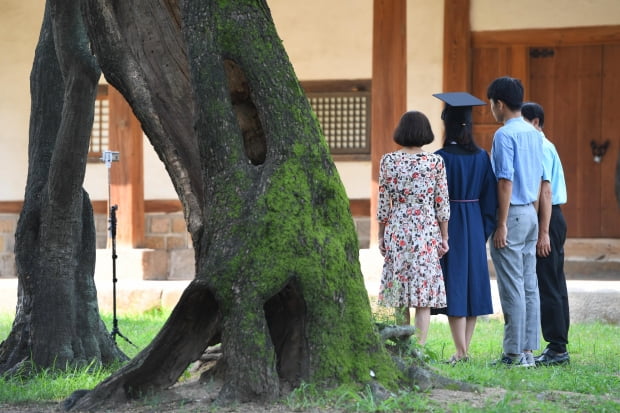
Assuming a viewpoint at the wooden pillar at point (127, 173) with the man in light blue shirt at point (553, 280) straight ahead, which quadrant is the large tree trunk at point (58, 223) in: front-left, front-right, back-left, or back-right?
front-right

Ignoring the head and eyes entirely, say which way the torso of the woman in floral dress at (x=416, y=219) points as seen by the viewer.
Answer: away from the camera

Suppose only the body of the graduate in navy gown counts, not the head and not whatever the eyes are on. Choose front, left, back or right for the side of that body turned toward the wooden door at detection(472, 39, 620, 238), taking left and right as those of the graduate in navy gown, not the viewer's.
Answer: front

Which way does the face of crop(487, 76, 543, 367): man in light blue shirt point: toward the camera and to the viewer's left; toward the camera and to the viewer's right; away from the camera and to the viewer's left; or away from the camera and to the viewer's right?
away from the camera and to the viewer's left

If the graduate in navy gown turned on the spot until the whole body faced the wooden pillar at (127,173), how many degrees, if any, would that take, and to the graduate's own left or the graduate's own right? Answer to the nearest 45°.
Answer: approximately 45° to the graduate's own left

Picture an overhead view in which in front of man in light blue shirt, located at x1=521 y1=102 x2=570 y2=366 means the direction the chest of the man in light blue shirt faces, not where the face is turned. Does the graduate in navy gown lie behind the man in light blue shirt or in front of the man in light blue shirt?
in front

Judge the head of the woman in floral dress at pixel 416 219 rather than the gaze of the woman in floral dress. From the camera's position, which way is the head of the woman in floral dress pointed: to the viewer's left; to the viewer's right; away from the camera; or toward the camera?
away from the camera

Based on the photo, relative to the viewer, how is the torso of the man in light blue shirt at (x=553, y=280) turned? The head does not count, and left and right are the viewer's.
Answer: facing to the left of the viewer

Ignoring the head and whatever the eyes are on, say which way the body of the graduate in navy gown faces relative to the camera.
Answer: away from the camera

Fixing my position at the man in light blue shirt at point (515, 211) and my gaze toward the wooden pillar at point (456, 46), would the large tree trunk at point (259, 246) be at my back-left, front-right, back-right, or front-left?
back-left
